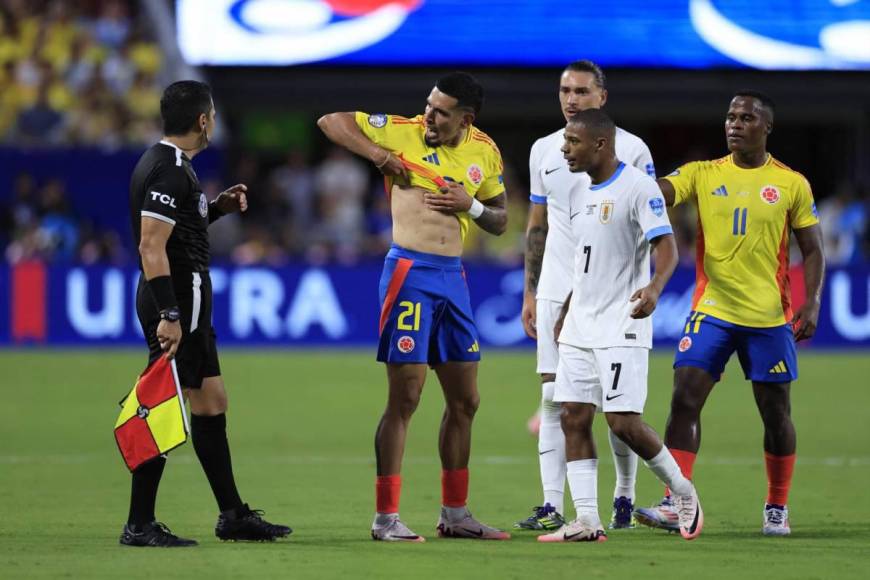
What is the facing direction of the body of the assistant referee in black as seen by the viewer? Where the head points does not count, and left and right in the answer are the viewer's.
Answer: facing to the right of the viewer
